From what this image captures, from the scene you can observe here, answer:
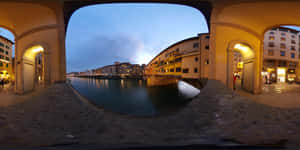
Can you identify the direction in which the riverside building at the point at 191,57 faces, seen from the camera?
facing the viewer and to the left of the viewer
